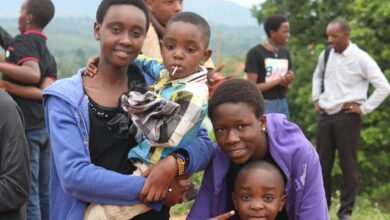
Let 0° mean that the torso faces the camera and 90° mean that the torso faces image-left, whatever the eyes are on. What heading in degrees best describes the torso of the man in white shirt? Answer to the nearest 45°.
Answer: approximately 45°

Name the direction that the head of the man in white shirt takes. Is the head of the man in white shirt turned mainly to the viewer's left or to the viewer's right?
to the viewer's left

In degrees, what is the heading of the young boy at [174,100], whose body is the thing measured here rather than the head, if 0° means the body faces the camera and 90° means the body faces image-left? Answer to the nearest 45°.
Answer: approximately 45°

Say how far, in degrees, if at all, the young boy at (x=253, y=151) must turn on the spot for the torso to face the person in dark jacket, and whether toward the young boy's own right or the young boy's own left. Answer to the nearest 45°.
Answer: approximately 45° to the young boy's own right

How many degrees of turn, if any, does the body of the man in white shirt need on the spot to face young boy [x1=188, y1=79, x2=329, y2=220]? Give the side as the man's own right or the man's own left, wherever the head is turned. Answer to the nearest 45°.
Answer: approximately 45° to the man's own left
